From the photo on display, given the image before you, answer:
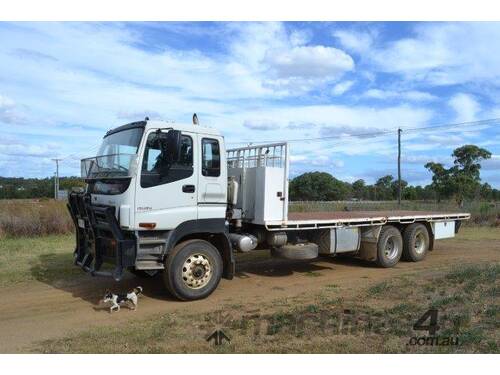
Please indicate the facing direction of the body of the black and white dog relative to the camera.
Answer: to the viewer's left

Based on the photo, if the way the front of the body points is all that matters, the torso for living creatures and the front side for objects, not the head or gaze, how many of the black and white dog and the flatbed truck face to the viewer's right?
0

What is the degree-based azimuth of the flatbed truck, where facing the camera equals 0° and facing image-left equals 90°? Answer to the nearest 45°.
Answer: approximately 45°

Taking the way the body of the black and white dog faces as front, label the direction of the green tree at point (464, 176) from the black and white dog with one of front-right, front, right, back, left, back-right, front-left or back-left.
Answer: back-right

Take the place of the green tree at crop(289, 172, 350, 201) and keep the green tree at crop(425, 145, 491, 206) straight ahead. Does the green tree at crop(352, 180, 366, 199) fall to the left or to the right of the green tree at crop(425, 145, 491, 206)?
left

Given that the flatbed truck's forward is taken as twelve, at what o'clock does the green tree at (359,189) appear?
The green tree is roughly at 5 o'clock from the flatbed truck.

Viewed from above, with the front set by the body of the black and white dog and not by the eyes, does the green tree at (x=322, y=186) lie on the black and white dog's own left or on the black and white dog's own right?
on the black and white dog's own right

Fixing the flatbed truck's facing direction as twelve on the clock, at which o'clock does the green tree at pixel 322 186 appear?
The green tree is roughly at 5 o'clock from the flatbed truck.
